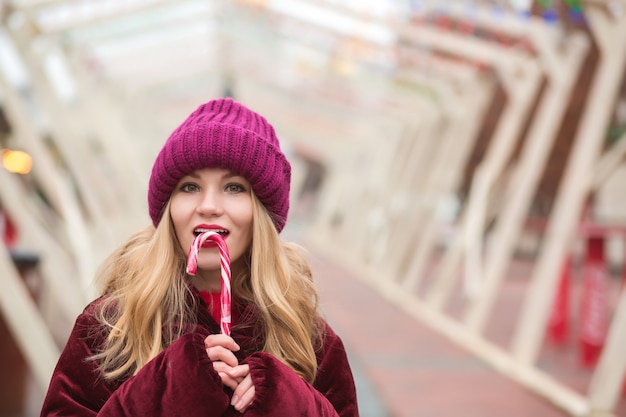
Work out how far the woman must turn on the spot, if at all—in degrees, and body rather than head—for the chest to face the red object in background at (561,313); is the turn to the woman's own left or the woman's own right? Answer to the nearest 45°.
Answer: approximately 135° to the woman's own left

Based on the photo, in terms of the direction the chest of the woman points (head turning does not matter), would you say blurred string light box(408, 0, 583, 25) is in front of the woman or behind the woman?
behind

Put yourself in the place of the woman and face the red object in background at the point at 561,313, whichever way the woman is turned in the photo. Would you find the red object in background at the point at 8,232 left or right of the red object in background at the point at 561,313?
left

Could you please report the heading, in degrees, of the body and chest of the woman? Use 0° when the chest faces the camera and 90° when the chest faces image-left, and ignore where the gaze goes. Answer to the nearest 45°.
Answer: approximately 0°

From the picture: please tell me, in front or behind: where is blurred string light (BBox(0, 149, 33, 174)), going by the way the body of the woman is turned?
behind

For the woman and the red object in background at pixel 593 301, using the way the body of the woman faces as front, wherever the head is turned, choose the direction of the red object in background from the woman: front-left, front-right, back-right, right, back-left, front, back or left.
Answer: back-left
